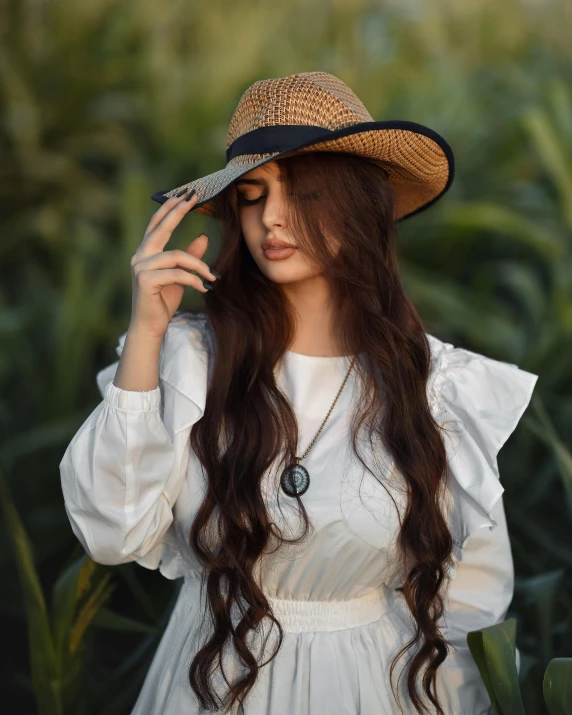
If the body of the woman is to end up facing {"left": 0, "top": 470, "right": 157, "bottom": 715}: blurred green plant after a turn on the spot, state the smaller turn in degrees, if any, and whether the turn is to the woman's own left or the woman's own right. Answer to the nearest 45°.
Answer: approximately 90° to the woman's own right

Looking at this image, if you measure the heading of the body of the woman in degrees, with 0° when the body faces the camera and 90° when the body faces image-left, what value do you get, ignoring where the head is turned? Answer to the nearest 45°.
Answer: approximately 0°
